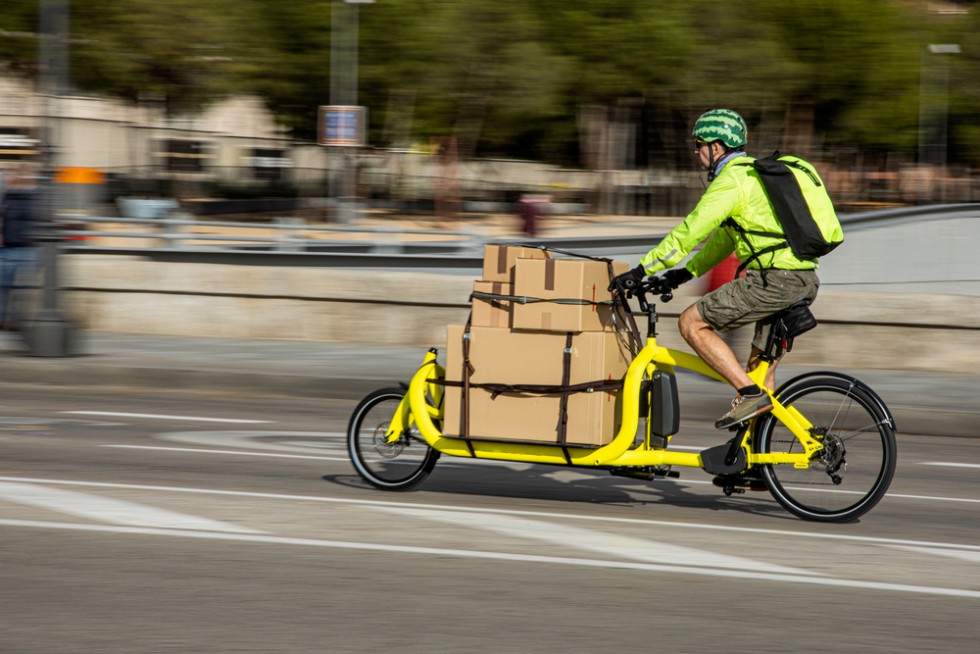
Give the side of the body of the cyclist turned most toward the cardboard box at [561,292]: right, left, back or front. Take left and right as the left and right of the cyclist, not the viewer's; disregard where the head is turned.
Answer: front

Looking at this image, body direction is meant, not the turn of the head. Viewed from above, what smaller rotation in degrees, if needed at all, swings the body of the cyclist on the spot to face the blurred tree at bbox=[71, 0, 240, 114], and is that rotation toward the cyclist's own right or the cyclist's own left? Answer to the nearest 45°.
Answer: approximately 45° to the cyclist's own right

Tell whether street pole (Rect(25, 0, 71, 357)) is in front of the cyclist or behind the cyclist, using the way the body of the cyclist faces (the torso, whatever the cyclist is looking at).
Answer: in front

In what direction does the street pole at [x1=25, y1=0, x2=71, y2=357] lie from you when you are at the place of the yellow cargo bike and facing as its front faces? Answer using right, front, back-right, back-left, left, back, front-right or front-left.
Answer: front-right

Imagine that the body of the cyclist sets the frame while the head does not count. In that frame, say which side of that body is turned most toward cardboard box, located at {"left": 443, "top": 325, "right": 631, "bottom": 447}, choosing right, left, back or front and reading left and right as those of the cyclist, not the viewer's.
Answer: front

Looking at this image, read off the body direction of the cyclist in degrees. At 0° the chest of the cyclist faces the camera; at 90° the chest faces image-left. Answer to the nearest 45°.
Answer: approximately 90°

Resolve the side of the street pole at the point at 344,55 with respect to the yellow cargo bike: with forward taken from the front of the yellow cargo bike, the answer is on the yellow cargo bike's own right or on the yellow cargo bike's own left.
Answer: on the yellow cargo bike's own right

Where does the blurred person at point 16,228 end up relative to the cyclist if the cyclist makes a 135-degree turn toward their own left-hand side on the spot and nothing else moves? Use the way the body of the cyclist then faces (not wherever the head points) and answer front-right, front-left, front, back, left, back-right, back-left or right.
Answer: back

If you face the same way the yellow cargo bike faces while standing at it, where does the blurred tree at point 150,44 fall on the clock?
The blurred tree is roughly at 2 o'clock from the yellow cargo bike.

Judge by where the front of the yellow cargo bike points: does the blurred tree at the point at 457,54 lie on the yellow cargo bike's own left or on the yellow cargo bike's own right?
on the yellow cargo bike's own right

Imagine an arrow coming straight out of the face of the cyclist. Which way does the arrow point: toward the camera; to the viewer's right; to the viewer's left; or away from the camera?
to the viewer's left

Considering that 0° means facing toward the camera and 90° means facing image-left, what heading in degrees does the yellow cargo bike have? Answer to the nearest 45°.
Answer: approximately 90°
